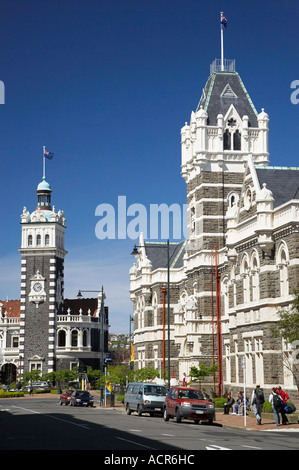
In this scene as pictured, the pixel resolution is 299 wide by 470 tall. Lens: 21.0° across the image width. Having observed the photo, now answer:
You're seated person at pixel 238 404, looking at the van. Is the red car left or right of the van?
left

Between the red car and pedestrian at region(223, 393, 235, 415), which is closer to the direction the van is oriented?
the red car

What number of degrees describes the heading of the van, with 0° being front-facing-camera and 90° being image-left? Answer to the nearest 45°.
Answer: approximately 315°

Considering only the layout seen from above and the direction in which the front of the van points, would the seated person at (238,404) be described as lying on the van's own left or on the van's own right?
on the van's own left

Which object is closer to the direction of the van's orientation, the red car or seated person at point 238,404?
the red car

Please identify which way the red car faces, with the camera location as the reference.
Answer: facing the viewer and to the right of the viewer

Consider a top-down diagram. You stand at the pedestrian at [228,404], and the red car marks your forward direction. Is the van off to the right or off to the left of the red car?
right

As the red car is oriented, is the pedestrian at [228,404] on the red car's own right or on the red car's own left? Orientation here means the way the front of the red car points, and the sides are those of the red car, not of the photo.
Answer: on the red car's own left
